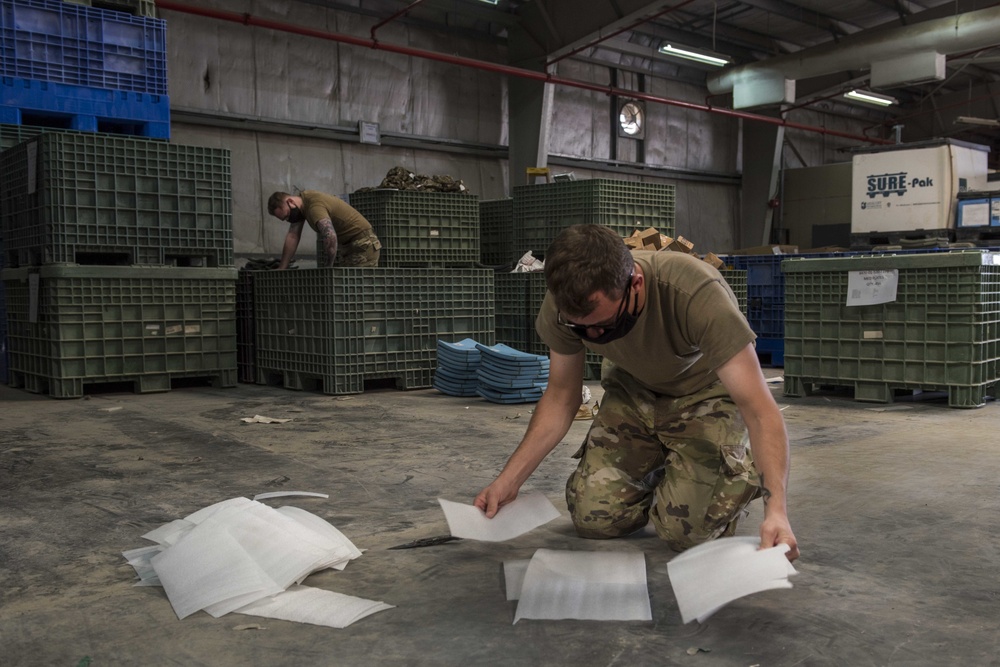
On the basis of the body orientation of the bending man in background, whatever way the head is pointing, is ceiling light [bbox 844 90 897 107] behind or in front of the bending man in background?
behind

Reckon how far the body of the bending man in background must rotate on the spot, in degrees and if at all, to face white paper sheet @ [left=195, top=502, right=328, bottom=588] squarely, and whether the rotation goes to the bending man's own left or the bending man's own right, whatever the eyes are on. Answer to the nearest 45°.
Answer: approximately 90° to the bending man's own left

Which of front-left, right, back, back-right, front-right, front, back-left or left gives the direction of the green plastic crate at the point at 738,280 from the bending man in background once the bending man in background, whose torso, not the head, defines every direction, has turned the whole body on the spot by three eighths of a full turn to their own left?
front-left

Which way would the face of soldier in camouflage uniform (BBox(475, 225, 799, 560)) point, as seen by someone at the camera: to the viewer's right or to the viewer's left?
to the viewer's left

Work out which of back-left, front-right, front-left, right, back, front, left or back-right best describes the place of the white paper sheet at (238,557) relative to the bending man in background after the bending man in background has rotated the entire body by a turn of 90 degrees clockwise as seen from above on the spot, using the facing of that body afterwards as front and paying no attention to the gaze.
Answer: back

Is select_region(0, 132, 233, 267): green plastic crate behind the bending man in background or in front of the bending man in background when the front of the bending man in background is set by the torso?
in front

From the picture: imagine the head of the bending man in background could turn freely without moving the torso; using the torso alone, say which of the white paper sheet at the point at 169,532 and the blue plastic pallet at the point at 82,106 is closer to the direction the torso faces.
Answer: the blue plastic pallet

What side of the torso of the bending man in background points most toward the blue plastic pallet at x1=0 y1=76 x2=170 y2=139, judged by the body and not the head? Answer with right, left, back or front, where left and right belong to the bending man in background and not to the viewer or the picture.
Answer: front

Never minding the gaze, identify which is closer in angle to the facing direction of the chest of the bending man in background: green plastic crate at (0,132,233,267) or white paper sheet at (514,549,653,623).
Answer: the green plastic crate

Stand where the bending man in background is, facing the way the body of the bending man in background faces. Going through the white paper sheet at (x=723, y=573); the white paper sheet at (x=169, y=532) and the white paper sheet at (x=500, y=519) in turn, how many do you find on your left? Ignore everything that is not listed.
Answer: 3

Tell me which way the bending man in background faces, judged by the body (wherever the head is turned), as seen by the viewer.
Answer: to the viewer's left

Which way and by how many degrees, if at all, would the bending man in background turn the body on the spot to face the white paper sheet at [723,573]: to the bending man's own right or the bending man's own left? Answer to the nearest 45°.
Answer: approximately 90° to the bending man's own left

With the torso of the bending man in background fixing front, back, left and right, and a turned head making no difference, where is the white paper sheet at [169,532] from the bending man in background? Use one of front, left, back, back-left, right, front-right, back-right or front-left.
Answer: left

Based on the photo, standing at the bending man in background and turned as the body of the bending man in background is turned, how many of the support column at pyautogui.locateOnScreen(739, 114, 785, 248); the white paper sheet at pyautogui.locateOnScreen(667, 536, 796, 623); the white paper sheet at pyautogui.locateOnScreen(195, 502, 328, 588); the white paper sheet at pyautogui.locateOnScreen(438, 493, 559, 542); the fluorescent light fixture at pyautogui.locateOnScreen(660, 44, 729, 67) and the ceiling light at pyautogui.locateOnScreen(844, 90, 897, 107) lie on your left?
3

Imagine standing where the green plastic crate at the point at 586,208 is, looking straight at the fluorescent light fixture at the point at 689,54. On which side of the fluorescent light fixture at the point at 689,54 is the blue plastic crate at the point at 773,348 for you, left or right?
right

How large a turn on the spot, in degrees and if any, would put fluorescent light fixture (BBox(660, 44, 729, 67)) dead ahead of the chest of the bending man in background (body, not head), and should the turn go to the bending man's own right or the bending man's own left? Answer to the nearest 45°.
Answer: approximately 135° to the bending man's own right
